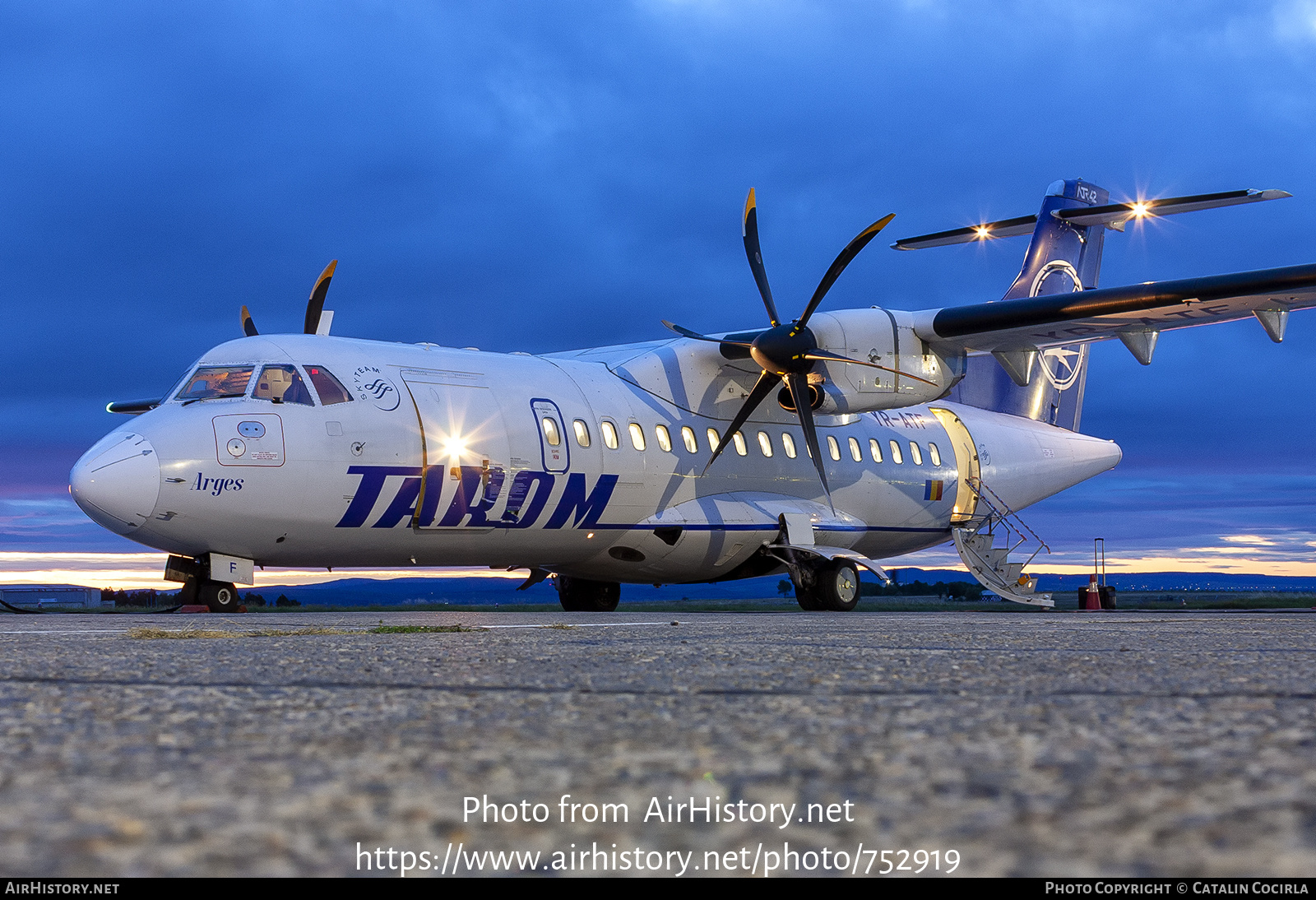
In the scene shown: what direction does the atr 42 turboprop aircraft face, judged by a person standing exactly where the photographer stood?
facing the viewer and to the left of the viewer
